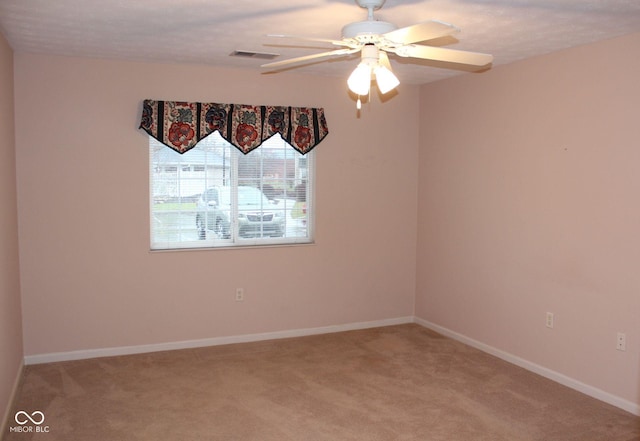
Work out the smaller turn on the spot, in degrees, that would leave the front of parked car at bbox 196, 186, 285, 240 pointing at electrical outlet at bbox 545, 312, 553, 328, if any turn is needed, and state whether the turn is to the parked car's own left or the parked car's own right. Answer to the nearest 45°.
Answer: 0° — it already faces it

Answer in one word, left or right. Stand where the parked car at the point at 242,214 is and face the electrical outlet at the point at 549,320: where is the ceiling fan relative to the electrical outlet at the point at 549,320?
right

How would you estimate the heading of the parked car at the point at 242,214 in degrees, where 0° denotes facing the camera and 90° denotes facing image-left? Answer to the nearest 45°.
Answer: approximately 315°

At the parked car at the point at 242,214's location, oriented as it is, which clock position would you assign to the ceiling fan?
The ceiling fan is roughly at 1 o'clock from the parked car.
